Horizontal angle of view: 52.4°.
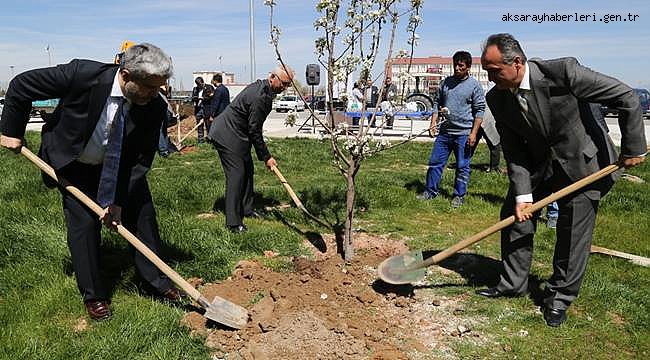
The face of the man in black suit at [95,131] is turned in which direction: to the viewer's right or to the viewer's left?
to the viewer's right

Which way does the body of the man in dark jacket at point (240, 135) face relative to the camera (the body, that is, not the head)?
to the viewer's right

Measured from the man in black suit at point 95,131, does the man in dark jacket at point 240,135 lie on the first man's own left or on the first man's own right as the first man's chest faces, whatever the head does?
on the first man's own left

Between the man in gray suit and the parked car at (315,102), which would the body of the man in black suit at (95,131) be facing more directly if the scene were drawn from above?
the man in gray suit

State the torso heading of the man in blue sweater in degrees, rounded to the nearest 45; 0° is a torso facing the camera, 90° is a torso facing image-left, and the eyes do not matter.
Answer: approximately 45°

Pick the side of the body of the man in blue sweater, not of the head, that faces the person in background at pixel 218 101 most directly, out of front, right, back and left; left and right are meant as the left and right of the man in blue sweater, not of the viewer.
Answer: right

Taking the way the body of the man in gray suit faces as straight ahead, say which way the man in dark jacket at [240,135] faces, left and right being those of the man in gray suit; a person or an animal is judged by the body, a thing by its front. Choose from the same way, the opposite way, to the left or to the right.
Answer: the opposite way

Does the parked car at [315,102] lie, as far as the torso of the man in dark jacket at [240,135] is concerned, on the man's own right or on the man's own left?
on the man's own left

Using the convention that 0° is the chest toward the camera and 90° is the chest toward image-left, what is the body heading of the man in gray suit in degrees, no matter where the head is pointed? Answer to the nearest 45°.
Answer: approximately 45°

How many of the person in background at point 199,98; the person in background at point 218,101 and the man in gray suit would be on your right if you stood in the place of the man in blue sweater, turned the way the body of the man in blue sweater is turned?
2

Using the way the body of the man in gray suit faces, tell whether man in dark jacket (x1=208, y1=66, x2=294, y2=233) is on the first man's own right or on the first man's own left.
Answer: on the first man's own right

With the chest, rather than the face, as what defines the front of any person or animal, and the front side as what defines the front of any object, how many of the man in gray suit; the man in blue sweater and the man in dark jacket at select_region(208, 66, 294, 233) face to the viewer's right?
1

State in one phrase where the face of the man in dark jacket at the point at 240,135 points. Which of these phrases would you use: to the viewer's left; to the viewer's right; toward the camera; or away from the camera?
to the viewer's right

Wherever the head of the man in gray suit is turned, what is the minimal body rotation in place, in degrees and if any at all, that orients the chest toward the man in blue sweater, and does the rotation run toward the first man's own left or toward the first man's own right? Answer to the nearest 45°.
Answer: approximately 135° to the first man's own right

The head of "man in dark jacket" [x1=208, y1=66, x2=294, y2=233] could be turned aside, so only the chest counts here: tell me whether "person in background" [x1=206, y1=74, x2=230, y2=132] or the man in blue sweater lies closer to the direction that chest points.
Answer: the man in blue sweater
